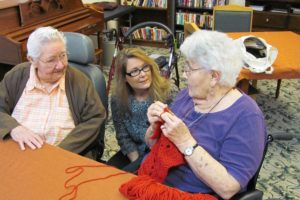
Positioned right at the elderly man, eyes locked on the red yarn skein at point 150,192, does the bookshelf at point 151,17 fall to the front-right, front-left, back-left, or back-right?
back-left

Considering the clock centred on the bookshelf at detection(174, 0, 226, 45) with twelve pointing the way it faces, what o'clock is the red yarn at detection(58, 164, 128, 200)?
The red yarn is roughly at 12 o'clock from the bookshelf.

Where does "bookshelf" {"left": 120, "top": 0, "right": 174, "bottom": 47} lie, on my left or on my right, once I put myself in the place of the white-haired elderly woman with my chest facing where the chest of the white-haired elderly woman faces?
on my right

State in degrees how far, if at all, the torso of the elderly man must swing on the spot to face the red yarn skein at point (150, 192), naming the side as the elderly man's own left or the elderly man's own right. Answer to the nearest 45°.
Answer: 0° — they already face it

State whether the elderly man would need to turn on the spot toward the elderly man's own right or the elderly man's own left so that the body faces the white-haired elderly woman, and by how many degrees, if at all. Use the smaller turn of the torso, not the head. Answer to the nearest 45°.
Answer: approximately 45° to the elderly man's own left

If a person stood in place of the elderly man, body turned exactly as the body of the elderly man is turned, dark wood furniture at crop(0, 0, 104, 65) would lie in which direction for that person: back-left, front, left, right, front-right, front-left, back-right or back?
back

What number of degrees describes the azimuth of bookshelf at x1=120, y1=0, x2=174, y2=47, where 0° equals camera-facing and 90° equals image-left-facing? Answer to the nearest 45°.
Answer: approximately 0°

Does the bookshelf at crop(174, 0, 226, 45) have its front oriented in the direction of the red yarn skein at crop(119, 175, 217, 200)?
yes

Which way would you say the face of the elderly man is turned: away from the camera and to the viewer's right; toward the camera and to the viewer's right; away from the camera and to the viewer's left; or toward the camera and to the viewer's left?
toward the camera and to the viewer's right

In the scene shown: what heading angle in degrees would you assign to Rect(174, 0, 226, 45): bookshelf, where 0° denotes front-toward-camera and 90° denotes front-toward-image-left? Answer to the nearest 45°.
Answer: approximately 0°
